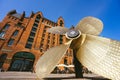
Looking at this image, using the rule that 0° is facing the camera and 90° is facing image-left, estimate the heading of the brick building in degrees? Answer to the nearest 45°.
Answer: approximately 315°
